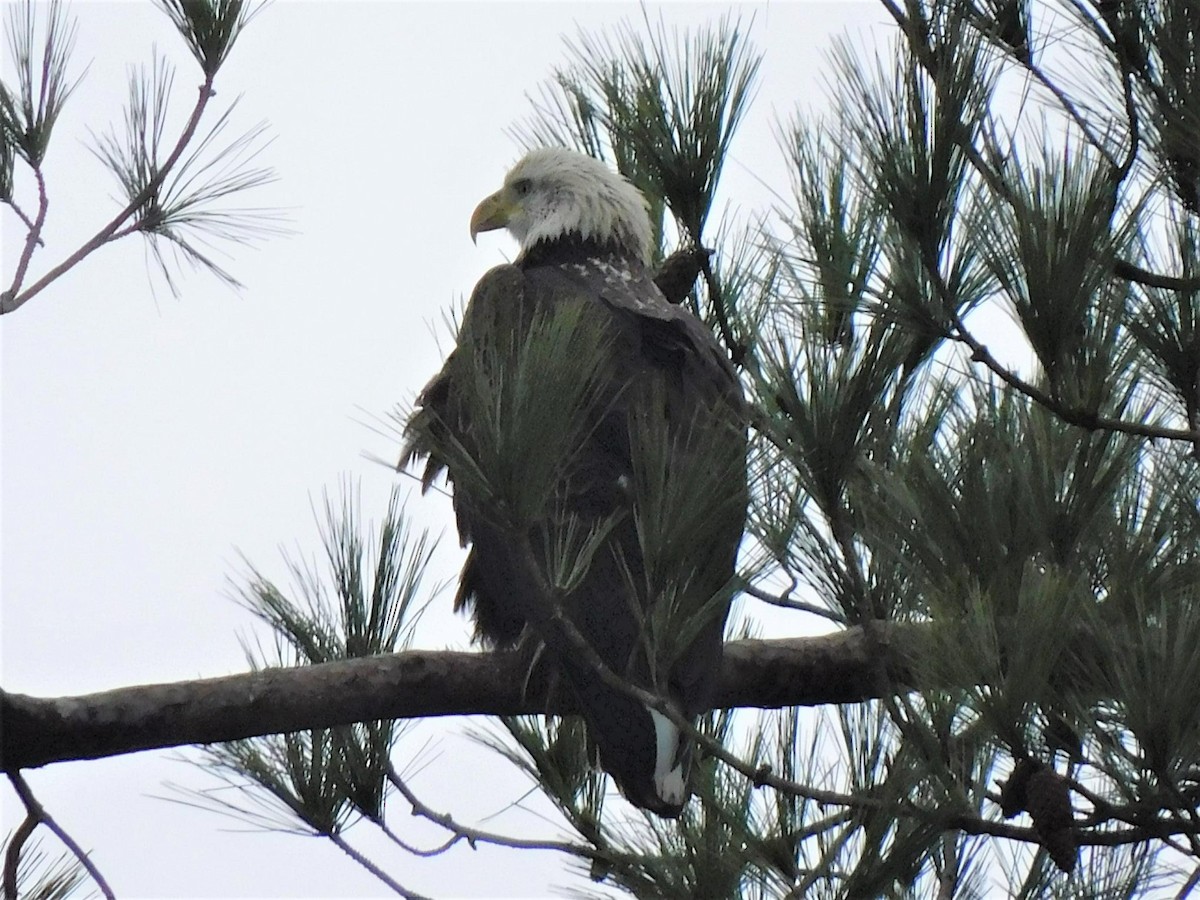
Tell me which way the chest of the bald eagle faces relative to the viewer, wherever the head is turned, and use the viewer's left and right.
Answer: facing away from the viewer and to the left of the viewer
